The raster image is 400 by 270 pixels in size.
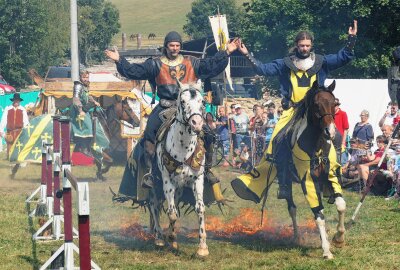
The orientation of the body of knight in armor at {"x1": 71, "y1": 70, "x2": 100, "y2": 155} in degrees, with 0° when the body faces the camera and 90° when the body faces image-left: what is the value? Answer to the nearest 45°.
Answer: approximately 315°

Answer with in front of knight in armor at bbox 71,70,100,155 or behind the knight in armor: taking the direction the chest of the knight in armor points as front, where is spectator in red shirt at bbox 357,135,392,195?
in front

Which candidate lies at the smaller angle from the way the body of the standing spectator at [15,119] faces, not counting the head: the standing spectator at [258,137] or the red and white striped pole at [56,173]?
the red and white striped pole

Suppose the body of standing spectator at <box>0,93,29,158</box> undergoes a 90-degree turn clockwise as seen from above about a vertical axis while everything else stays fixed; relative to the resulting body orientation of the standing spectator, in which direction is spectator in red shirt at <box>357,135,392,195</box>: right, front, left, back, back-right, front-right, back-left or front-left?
back-left

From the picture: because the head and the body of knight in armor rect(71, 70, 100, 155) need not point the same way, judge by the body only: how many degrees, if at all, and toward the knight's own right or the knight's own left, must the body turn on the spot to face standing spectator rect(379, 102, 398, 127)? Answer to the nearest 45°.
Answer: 0° — they already face them

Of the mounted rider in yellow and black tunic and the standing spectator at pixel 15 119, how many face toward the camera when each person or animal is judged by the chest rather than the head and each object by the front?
2

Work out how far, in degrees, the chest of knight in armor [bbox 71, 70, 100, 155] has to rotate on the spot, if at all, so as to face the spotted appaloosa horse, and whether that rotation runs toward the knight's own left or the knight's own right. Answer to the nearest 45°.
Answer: approximately 45° to the knight's own right

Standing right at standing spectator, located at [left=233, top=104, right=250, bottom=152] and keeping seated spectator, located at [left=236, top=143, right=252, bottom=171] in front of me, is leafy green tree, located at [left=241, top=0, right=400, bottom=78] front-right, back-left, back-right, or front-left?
back-left

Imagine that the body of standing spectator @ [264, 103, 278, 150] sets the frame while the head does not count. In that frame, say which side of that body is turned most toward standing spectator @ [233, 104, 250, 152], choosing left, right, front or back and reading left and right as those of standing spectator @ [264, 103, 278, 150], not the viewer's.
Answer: right

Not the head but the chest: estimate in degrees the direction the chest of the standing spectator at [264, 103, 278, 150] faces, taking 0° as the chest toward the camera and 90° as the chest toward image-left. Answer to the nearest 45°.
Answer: approximately 45°
